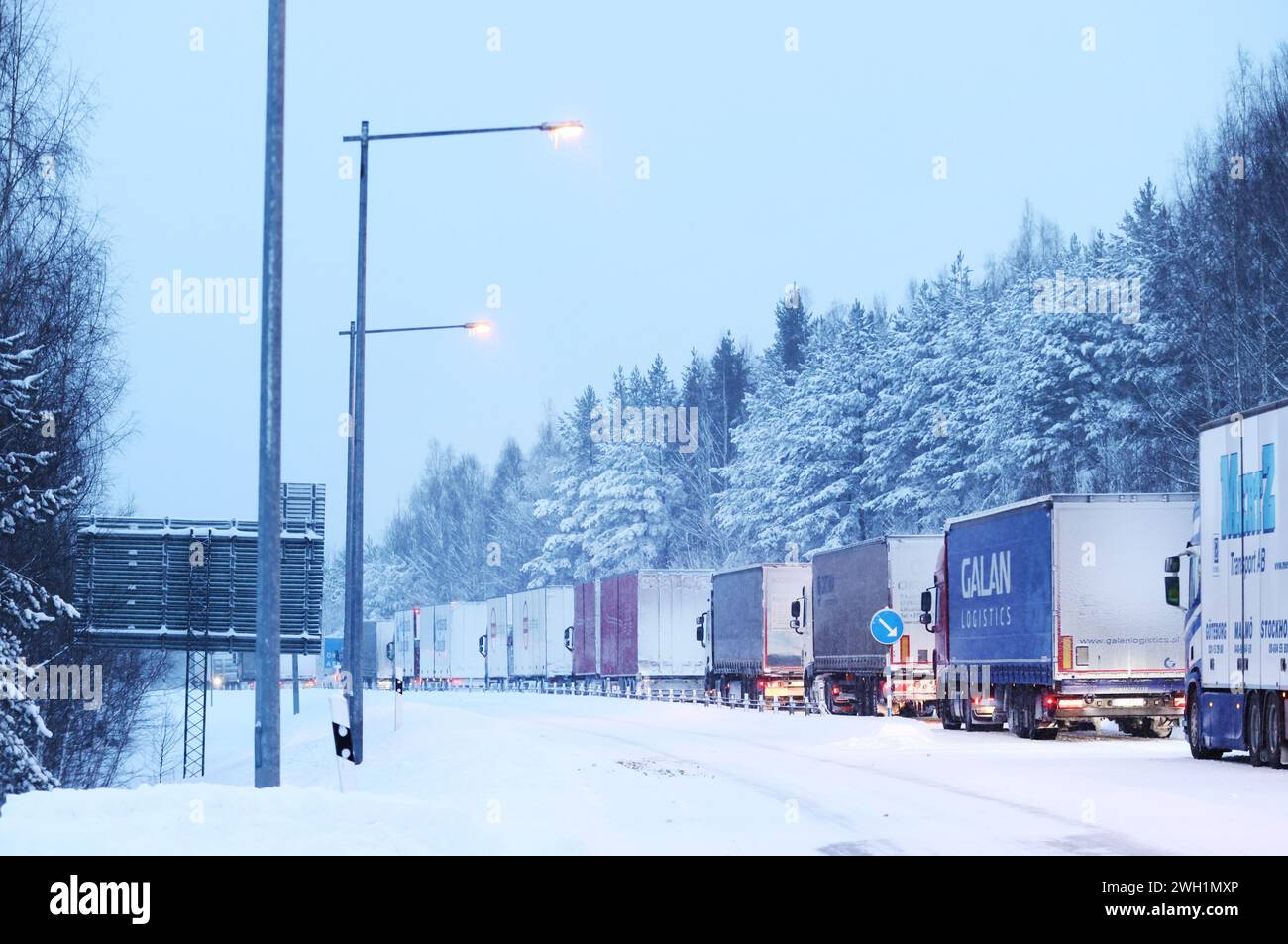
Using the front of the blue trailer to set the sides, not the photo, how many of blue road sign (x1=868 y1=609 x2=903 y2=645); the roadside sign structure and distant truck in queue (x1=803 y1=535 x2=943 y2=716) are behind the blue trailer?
0

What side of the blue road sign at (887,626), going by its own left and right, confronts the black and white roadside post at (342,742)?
front

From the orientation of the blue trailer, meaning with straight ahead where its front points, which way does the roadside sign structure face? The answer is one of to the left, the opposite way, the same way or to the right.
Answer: the same way

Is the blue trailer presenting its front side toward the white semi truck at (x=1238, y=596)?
no

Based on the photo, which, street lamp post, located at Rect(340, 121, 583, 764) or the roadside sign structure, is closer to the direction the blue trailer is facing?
the roadside sign structure

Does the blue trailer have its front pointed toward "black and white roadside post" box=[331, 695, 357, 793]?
no

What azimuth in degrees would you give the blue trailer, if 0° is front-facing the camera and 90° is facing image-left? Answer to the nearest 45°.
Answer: approximately 135°

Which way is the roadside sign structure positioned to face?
away from the camera

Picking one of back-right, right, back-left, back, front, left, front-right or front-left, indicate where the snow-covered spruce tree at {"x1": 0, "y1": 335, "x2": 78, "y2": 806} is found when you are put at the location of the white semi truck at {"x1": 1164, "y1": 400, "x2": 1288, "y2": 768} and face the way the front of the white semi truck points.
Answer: front-left

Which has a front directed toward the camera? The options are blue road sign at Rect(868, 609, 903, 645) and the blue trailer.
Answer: the blue road sign

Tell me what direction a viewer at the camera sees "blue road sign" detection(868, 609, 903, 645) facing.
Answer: facing the viewer

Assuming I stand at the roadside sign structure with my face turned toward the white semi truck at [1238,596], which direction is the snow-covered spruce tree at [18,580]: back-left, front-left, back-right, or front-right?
front-right

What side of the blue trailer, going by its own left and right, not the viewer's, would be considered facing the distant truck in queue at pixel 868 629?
front

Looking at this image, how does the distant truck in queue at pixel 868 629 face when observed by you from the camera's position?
facing away from the viewer and to the left of the viewer

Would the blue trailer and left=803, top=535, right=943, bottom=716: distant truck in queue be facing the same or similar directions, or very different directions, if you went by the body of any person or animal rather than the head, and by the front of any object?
same or similar directions

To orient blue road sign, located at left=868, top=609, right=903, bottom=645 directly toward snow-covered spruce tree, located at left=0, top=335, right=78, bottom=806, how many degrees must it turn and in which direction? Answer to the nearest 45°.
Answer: approximately 45° to its right

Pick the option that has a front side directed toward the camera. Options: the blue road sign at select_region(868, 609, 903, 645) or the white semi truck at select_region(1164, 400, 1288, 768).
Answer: the blue road sign

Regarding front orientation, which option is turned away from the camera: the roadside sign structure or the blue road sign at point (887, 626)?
the roadside sign structure

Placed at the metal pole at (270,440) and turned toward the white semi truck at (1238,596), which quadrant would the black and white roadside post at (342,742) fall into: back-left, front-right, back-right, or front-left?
front-left
